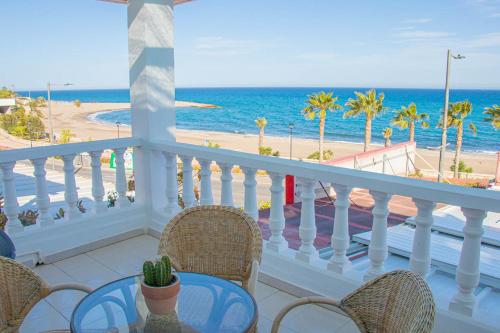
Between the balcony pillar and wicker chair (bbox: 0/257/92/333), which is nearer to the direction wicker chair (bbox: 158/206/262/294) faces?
the wicker chair

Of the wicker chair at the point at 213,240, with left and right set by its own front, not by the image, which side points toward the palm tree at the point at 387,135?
back

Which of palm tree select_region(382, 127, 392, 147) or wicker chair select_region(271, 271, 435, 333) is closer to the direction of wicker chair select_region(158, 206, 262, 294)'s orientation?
the wicker chair

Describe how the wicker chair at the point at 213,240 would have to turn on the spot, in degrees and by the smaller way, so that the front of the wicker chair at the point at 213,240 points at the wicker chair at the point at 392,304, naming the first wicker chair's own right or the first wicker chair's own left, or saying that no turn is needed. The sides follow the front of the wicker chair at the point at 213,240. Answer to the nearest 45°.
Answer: approximately 90° to the first wicker chair's own left

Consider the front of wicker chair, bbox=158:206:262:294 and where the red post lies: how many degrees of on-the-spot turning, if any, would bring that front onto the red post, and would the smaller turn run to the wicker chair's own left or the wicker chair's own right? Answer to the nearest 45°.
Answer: approximately 135° to the wicker chair's own right

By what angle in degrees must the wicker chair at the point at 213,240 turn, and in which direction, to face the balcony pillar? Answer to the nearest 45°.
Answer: approximately 135° to its right

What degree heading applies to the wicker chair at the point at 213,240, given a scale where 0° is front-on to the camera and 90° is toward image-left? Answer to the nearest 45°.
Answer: approximately 45°
